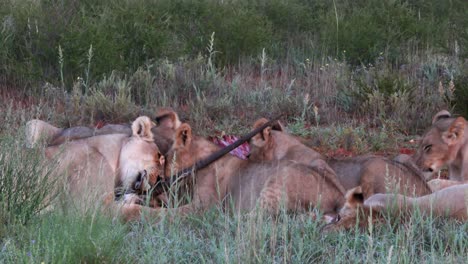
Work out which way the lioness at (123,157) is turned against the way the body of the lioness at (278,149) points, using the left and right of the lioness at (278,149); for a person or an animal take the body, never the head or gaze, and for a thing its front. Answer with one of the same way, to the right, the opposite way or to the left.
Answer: the opposite way

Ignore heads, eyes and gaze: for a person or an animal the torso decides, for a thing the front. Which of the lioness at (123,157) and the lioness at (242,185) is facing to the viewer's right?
the lioness at (123,157)

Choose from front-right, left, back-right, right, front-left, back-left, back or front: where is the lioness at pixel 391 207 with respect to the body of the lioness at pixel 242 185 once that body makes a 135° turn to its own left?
front

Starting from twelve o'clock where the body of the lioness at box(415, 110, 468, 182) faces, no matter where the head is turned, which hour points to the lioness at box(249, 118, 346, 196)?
the lioness at box(249, 118, 346, 196) is roughly at 11 o'clock from the lioness at box(415, 110, 468, 182).

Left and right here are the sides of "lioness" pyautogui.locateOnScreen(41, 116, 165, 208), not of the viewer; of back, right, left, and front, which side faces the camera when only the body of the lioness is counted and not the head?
right

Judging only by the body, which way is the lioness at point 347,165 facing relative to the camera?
to the viewer's left

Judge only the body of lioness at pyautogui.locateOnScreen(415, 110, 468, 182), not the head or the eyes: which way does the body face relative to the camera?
to the viewer's left

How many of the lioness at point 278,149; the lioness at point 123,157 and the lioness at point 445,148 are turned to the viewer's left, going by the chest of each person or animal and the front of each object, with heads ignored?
2
